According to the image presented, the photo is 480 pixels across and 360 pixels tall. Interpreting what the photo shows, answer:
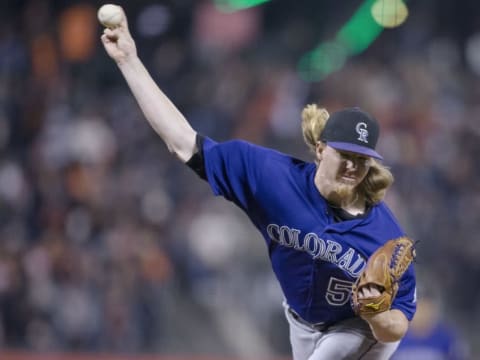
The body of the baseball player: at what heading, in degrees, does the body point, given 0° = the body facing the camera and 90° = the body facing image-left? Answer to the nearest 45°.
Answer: approximately 0°
